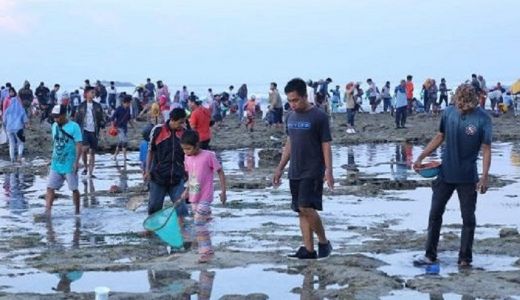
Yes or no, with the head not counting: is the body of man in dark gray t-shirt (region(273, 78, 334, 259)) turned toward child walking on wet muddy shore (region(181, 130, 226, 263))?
no

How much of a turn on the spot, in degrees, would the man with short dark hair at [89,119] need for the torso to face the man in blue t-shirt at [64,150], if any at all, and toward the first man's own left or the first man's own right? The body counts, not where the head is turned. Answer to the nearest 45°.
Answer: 0° — they already face them

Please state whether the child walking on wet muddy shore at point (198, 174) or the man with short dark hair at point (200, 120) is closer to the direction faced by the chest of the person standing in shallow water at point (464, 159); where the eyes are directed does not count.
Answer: the child walking on wet muddy shore

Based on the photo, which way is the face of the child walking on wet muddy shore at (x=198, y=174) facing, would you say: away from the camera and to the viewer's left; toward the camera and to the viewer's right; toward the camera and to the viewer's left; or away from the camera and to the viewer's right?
toward the camera and to the viewer's left

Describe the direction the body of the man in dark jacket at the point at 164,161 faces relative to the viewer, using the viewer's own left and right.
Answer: facing the viewer and to the right of the viewer

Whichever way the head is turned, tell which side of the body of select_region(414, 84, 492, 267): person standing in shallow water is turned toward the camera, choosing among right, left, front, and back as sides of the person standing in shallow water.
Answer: front

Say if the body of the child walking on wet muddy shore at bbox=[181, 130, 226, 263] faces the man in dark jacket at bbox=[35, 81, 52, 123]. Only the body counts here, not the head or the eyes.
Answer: no
